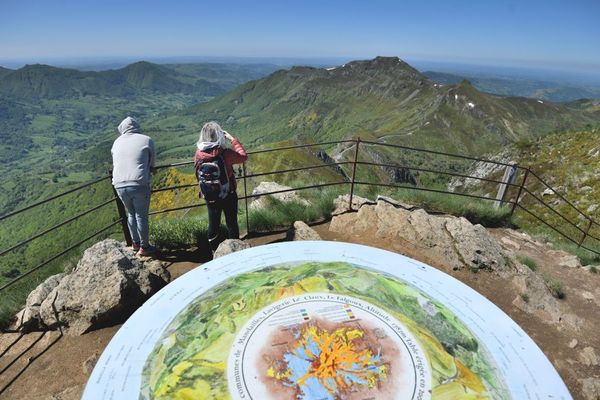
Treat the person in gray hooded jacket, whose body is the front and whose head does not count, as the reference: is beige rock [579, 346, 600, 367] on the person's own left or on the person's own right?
on the person's own right

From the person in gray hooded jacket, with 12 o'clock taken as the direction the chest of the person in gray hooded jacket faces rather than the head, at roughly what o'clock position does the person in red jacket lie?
The person in red jacket is roughly at 4 o'clock from the person in gray hooded jacket.

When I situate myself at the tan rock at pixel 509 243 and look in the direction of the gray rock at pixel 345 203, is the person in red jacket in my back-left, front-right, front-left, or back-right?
front-left

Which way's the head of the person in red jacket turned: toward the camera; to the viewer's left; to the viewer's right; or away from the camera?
away from the camera

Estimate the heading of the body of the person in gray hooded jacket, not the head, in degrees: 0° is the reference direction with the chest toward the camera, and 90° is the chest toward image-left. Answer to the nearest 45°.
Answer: approximately 180°

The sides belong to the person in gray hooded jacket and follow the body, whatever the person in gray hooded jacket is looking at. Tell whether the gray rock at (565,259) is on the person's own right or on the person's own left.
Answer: on the person's own right

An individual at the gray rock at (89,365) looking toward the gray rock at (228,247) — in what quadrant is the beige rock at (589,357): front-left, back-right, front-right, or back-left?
front-right

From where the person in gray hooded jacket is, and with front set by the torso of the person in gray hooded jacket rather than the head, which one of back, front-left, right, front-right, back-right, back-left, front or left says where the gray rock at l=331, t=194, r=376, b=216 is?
right
